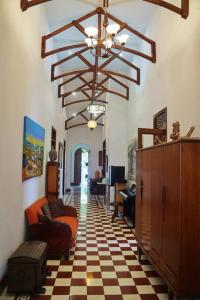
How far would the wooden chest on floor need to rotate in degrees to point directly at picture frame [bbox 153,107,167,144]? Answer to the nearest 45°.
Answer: approximately 45° to its left

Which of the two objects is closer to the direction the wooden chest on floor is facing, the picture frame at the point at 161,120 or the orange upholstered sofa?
the picture frame

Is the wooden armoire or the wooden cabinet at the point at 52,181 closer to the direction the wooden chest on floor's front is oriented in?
the wooden armoire

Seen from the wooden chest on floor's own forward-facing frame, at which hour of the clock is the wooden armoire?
The wooden armoire is roughly at 1 o'clock from the wooden chest on floor.

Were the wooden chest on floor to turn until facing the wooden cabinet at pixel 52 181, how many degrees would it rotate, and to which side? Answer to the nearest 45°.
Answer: approximately 90° to its left

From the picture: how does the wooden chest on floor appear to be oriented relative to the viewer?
to the viewer's right

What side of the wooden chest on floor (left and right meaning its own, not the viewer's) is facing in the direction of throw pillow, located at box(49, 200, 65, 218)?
left

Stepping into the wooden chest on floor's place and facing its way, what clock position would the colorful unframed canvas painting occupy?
The colorful unframed canvas painting is roughly at 9 o'clock from the wooden chest on floor.

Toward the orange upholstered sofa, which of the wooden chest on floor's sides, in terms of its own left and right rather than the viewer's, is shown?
left

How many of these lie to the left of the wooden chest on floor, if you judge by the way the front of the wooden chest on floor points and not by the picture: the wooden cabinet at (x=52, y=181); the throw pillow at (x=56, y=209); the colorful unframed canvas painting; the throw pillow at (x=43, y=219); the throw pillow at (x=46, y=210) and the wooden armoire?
5

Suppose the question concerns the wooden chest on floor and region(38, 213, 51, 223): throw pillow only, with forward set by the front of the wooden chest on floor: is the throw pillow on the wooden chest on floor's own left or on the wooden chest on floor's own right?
on the wooden chest on floor's own left

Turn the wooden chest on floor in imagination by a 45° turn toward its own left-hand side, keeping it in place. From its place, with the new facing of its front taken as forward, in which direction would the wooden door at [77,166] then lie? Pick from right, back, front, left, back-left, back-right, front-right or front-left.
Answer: front-left
